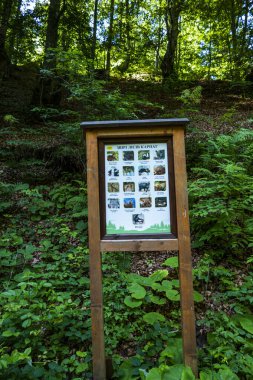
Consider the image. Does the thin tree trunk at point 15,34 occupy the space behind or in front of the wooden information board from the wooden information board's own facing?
behind

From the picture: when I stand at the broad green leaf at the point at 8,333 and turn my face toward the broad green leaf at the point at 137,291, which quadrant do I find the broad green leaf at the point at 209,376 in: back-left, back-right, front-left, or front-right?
front-right

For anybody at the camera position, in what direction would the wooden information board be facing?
facing the viewer

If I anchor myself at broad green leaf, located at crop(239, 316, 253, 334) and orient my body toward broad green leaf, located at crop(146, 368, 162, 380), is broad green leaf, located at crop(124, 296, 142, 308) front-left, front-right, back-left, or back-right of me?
front-right

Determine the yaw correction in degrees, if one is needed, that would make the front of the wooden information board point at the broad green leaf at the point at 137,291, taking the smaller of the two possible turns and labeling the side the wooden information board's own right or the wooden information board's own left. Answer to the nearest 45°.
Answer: approximately 180°

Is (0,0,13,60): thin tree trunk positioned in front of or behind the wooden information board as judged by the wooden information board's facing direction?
behind

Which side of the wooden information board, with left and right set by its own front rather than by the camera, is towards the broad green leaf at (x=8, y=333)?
right
